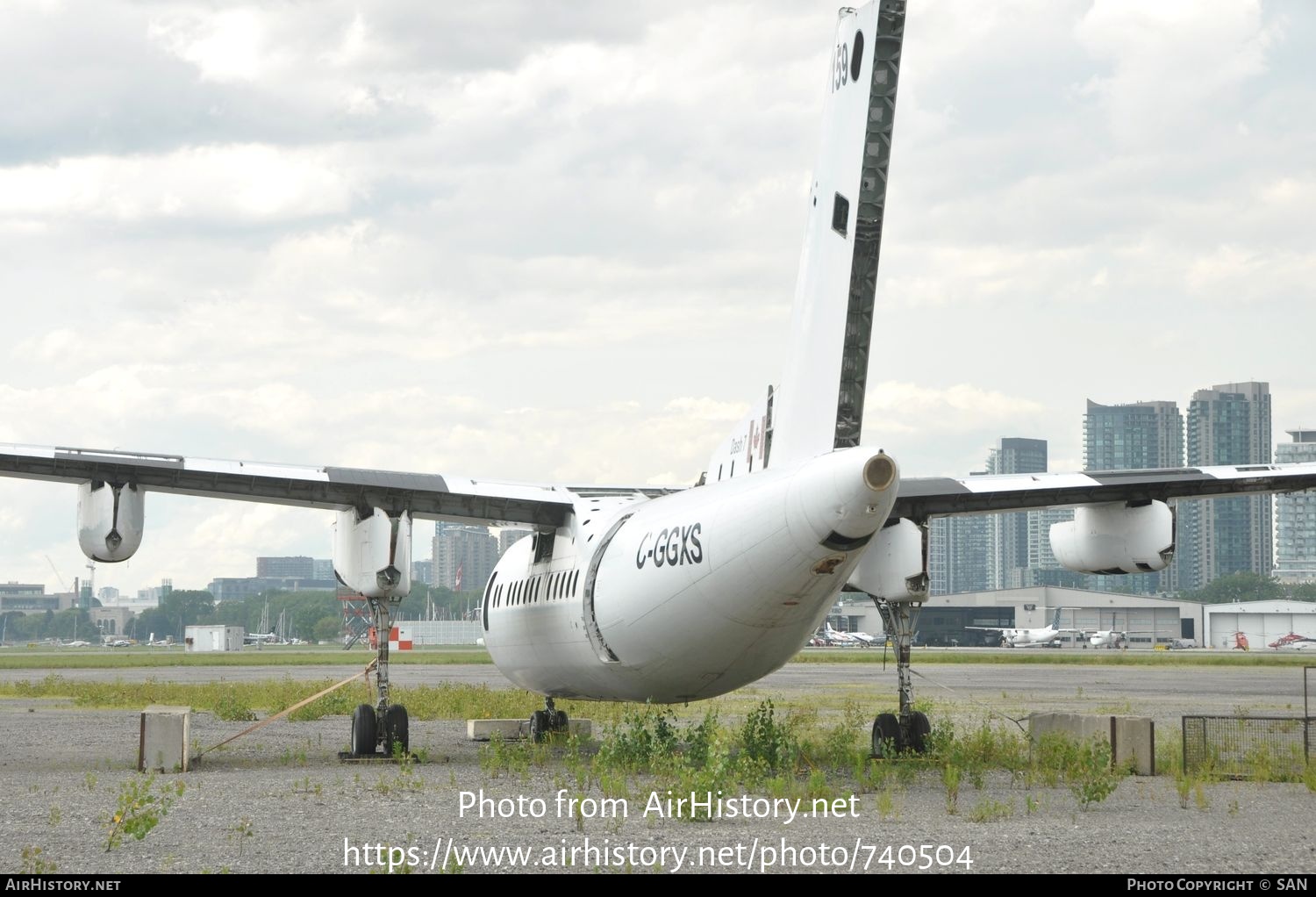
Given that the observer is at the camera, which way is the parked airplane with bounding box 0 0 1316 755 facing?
facing away from the viewer

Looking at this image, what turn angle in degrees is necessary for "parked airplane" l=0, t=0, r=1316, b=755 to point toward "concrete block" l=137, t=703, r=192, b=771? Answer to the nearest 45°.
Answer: approximately 90° to its left

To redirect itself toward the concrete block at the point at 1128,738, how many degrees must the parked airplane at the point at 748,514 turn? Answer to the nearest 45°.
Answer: approximately 90° to its right
